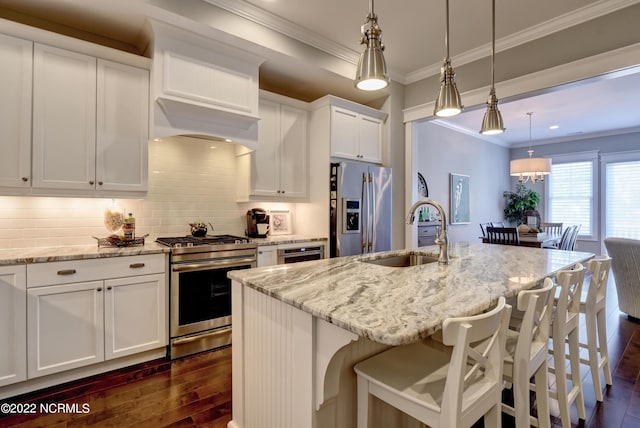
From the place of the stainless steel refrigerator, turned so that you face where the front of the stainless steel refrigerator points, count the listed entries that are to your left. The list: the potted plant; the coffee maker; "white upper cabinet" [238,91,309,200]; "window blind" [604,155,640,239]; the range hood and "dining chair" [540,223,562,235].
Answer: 3

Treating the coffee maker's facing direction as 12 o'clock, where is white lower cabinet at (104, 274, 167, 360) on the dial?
The white lower cabinet is roughly at 3 o'clock from the coffee maker.

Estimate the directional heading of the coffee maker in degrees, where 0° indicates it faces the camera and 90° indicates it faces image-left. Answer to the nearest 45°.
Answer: approximately 315°

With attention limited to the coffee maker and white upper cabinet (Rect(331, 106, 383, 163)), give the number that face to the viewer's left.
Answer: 0

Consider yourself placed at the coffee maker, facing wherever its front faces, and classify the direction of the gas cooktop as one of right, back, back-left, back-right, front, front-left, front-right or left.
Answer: right

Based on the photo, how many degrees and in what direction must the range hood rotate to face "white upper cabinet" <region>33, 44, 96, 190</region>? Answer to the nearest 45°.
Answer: approximately 135° to its right

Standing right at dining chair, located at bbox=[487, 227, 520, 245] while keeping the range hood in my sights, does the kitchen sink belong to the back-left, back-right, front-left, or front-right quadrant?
front-left

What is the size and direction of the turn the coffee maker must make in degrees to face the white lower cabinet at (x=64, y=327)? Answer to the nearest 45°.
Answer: approximately 90° to its right

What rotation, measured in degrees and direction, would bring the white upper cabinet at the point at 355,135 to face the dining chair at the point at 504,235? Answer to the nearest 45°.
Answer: approximately 90° to its left

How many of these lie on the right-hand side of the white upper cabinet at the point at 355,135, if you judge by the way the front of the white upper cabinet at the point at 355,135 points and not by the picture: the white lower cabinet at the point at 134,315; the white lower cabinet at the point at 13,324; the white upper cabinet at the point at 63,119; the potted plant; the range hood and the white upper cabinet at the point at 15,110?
5

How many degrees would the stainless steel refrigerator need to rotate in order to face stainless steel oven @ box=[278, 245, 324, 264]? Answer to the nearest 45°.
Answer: approximately 90° to its right

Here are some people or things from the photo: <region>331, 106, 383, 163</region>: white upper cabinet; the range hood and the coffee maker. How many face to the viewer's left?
0

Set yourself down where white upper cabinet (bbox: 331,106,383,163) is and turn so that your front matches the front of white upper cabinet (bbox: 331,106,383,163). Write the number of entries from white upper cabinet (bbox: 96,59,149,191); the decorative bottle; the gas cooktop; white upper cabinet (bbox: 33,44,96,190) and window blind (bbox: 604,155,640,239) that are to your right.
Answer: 4

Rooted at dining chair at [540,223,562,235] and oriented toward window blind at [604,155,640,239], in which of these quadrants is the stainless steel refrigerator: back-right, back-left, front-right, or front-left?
back-right

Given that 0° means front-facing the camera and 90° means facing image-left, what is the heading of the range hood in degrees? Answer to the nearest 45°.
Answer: approximately 315°

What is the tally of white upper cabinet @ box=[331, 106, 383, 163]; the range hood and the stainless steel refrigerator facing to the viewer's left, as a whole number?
0

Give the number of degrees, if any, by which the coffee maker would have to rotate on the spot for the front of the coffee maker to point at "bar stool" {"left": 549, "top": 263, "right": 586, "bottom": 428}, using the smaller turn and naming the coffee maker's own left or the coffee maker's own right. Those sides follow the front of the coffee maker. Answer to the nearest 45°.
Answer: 0° — it already faces it

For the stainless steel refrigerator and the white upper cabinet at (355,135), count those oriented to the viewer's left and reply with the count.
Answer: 0

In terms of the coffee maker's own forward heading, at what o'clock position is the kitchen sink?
The kitchen sink is roughly at 12 o'clock from the coffee maker.

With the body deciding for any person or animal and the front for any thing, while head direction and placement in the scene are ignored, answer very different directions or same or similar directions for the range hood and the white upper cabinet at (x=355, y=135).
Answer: same or similar directions
